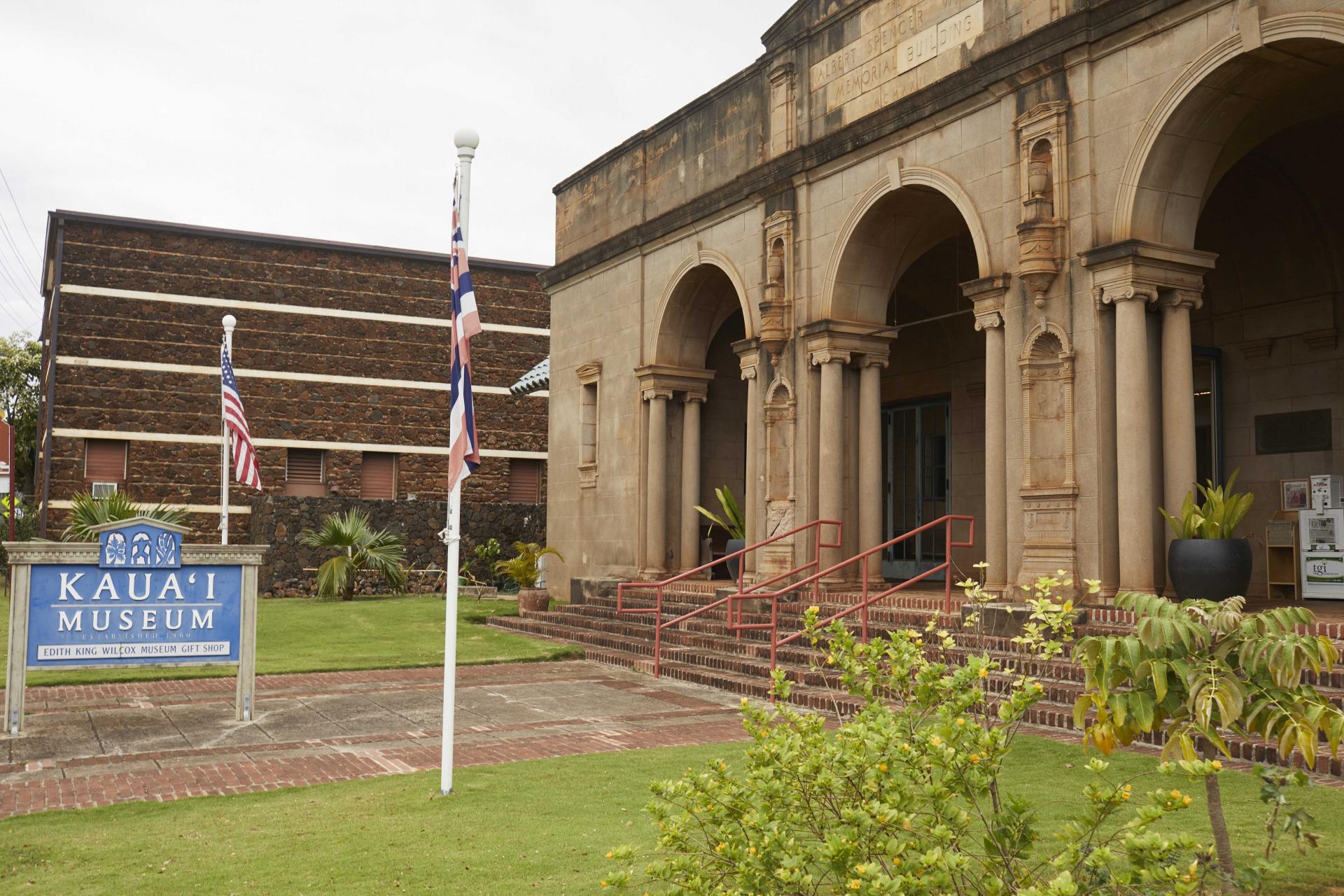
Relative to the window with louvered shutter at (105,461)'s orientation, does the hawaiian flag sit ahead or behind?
ahead

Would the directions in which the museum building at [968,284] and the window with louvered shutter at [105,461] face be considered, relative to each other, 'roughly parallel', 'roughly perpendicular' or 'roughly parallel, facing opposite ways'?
roughly perpendicular

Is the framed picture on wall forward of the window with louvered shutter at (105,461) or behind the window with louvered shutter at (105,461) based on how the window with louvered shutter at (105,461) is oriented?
forward

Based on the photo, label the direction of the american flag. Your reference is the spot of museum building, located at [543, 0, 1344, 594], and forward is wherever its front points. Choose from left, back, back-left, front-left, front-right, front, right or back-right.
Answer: front-right

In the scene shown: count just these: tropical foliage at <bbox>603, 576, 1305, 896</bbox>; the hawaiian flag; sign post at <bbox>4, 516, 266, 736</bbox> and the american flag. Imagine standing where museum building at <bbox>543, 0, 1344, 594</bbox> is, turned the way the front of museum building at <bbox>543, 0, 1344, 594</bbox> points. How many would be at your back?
0

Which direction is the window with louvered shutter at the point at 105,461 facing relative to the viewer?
toward the camera

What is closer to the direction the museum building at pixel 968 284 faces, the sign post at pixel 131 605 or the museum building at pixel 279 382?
the sign post

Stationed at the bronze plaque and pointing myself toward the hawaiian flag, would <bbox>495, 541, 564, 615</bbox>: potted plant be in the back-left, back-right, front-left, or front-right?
front-right

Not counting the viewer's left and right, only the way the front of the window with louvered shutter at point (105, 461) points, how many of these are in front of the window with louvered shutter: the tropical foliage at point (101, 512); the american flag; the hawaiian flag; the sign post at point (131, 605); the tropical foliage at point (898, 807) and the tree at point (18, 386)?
5

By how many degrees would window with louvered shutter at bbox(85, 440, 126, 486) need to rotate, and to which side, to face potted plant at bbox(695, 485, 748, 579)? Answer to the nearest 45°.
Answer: approximately 45° to its left

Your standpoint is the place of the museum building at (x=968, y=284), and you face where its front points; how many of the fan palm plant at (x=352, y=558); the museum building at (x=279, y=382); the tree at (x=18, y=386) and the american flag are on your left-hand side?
0

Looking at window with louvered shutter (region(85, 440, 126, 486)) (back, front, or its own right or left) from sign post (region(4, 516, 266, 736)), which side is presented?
front

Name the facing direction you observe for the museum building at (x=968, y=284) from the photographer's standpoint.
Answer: facing the viewer and to the left of the viewer

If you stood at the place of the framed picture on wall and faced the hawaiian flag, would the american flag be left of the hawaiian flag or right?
right

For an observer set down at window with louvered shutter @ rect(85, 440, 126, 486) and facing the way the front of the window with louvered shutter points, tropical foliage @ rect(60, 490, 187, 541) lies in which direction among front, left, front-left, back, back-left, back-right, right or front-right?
front

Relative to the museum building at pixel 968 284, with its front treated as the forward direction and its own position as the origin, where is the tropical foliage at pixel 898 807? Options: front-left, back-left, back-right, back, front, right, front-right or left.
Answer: front-left

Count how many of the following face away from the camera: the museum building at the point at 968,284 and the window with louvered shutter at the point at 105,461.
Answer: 0
